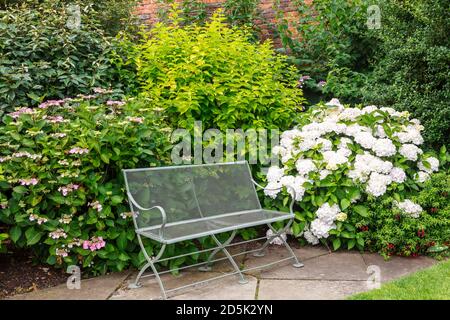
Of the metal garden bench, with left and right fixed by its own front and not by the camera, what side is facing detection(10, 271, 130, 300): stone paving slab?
right

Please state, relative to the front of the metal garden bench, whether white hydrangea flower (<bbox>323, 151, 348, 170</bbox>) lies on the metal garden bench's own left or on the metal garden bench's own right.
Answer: on the metal garden bench's own left

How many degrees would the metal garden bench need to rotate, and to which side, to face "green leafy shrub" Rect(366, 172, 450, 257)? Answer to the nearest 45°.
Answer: approximately 45° to its left

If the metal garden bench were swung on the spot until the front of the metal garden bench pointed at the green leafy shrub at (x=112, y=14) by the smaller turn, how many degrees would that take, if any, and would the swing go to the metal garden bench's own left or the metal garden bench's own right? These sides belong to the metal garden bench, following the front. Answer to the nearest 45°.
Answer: approximately 135° to the metal garden bench's own left

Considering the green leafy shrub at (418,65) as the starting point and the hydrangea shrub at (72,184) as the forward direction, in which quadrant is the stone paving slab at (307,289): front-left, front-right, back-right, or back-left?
front-left

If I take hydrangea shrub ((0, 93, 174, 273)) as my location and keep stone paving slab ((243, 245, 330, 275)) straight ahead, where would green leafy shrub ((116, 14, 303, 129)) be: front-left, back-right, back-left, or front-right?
front-left

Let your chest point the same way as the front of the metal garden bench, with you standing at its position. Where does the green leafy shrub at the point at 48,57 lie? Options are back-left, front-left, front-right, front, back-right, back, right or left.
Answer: back

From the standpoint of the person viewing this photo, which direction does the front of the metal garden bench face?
facing the viewer and to the right of the viewer

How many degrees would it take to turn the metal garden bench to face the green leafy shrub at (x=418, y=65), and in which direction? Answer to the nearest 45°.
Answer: approximately 90° to its left
